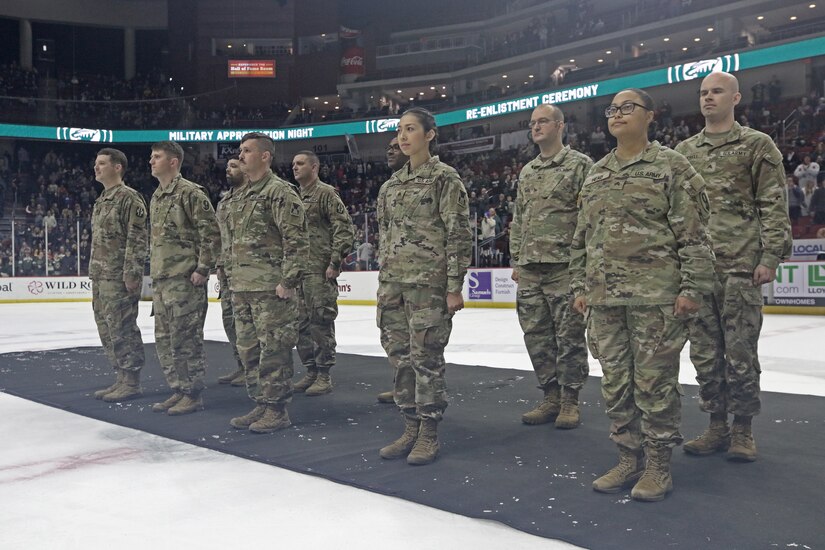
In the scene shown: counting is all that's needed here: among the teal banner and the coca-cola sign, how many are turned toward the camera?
2

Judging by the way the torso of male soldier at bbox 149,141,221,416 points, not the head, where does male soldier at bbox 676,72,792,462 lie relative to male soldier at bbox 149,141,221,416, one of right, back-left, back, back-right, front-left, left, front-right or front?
left

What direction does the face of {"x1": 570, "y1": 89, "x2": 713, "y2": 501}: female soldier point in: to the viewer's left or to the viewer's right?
to the viewer's left

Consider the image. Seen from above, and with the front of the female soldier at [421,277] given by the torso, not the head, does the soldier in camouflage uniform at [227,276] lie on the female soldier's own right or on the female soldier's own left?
on the female soldier's own right

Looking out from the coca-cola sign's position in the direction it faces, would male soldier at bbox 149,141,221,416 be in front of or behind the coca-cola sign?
in front

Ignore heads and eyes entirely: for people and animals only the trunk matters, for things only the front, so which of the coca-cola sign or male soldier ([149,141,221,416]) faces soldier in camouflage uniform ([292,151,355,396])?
the coca-cola sign

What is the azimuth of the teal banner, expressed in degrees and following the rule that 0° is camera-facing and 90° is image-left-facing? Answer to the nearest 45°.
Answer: approximately 0°

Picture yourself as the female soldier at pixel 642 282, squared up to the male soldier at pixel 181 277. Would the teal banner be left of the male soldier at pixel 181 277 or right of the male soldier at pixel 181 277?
right

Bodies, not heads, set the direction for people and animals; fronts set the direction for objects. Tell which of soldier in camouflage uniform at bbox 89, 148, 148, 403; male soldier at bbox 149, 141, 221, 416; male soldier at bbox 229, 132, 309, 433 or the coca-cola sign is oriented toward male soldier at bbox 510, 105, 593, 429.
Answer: the coca-cola sign

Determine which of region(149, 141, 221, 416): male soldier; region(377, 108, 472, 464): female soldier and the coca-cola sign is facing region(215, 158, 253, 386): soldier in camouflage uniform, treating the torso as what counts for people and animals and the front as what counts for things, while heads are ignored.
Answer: the coca-cola sign

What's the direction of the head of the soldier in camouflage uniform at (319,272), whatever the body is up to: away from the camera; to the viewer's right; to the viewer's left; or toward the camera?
to the viewer's left

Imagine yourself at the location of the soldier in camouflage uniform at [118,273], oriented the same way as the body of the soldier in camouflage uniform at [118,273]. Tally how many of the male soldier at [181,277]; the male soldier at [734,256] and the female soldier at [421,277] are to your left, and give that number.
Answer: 3

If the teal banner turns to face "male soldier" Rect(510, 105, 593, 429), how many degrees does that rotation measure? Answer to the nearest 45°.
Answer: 0° — it already faces them

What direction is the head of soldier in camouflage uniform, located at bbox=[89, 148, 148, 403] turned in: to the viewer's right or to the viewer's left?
to the viewer's left
